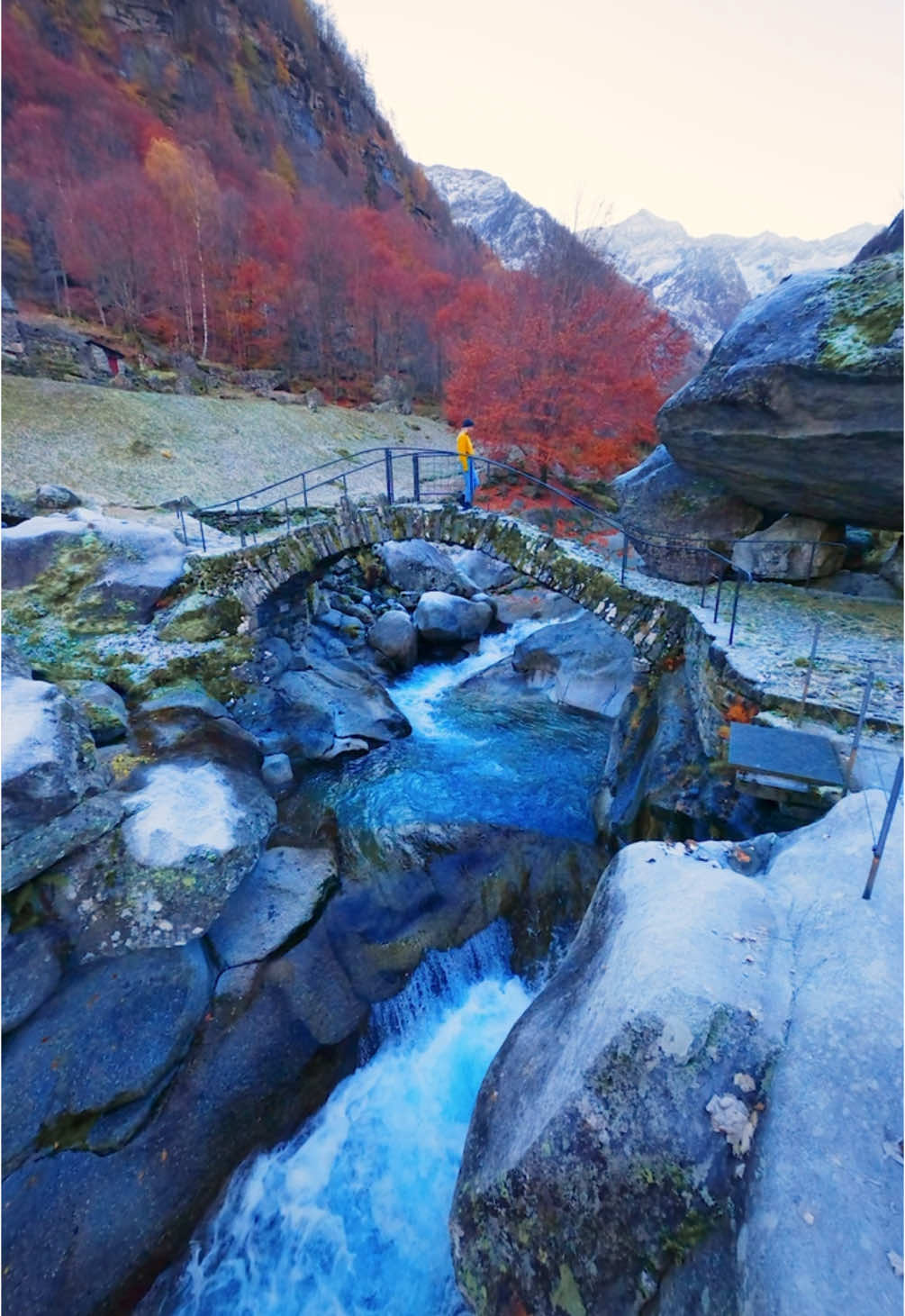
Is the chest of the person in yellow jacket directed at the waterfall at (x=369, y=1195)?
no

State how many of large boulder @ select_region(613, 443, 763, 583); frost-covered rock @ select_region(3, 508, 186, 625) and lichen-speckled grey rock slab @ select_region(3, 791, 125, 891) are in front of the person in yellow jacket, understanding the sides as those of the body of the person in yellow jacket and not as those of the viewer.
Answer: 1

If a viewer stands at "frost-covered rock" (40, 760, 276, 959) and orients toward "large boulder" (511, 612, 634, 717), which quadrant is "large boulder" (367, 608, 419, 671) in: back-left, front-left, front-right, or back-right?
front-left

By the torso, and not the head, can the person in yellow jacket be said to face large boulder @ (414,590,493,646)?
no

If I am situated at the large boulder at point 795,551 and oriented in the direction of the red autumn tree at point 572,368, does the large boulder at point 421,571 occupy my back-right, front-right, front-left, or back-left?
front-left

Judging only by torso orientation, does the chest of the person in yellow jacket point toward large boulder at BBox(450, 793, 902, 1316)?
no
